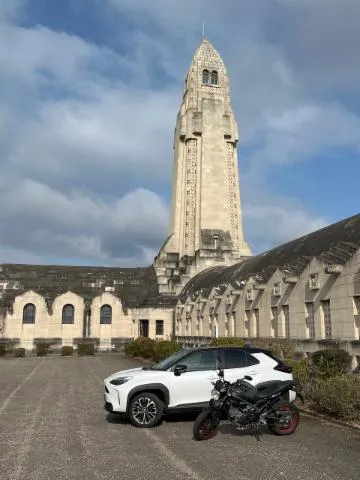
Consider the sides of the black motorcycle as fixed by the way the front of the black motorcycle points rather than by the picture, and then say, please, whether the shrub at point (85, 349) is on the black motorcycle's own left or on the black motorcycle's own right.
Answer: on the black motorcycle's own right

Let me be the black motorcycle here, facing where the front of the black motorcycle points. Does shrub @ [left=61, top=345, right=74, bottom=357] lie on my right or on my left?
on my right

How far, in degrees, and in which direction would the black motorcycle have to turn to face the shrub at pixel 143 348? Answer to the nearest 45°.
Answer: approximately 135° to its right

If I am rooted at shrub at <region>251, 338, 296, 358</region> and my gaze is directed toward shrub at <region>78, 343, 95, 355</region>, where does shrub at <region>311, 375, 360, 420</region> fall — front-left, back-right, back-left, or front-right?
back-left

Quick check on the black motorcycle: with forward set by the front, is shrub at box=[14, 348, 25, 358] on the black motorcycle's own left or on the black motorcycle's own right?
on the black motorcycle's own right

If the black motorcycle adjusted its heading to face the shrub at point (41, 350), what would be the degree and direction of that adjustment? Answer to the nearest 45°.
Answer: approximately 90° to its right

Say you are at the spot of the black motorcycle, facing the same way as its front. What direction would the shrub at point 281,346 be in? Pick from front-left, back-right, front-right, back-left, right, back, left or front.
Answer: back-right

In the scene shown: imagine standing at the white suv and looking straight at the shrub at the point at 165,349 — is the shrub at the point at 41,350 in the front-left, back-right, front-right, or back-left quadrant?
front-left

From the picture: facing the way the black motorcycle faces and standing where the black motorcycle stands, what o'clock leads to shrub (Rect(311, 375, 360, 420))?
The shrub is roughly at 6 o'clock from the black motorcycle.

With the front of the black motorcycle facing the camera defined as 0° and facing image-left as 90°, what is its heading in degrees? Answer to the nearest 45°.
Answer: approximately 45°

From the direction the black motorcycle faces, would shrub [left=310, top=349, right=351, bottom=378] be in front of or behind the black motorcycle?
behind

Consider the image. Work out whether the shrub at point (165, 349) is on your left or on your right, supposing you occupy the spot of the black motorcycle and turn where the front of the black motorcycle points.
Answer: on your right
